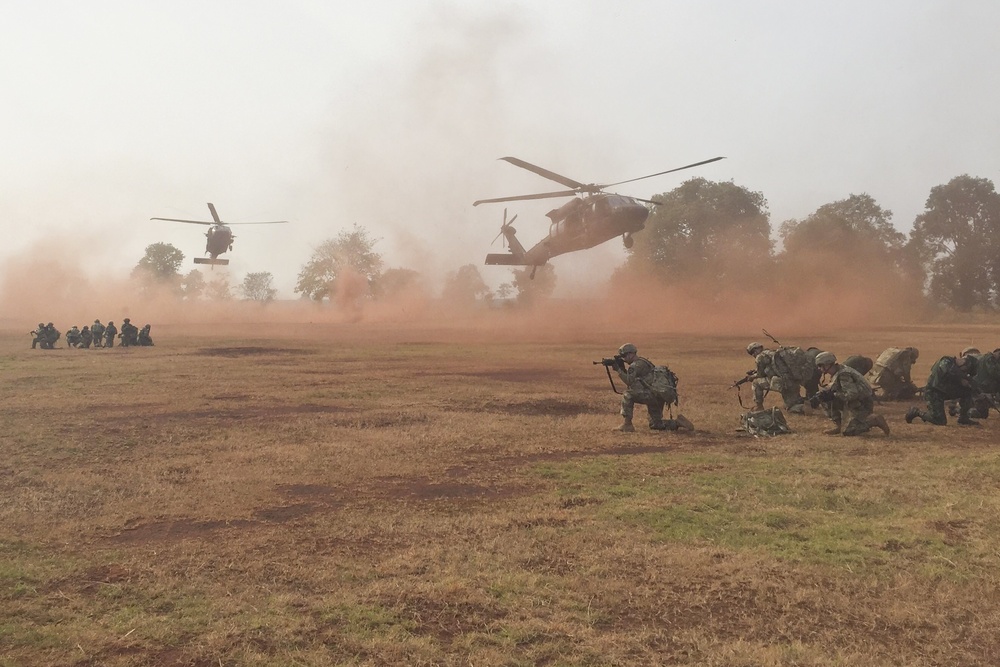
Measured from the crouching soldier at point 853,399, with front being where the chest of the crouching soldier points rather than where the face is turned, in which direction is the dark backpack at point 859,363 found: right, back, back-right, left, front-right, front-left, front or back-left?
right

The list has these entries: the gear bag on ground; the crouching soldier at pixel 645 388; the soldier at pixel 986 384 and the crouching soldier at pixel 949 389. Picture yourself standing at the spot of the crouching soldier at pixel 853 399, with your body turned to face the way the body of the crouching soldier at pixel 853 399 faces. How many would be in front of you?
2

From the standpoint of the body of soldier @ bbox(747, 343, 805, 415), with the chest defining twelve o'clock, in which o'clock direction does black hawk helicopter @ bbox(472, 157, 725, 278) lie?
The black hawk helicopter is roughly at 2 o'clock from the soldier.

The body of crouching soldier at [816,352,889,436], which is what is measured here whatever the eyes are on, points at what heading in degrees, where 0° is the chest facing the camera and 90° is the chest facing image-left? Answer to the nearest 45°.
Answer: approximately 90°

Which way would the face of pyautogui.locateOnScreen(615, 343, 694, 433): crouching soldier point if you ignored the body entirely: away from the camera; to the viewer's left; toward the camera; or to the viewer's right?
to the viewer's left

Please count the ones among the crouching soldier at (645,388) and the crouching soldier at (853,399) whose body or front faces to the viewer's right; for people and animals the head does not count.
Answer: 0

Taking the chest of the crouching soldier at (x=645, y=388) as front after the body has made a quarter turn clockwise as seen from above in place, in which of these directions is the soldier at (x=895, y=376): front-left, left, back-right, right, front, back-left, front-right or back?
front-right

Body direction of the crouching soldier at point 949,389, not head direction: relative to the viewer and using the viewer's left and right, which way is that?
facing to the right of the viewer

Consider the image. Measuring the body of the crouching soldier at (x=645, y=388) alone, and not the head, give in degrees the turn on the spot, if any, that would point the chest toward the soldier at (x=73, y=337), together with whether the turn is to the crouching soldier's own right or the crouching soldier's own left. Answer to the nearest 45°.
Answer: approximately 45° to the crouching soldier's own right

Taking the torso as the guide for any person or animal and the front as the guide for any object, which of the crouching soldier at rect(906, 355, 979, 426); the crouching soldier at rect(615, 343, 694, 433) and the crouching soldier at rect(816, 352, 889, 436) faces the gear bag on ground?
the crouching soldier at rect(816, 352, 889, 436)

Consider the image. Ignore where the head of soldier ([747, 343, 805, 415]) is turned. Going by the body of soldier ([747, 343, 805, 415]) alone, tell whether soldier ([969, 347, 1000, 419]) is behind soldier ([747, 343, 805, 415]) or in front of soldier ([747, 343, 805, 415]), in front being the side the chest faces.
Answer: behind

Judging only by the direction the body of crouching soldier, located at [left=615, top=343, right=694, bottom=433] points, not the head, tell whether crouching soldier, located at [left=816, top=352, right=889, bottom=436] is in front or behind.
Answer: behind

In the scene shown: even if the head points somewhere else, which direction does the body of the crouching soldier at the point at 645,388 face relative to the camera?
to the viewer's left

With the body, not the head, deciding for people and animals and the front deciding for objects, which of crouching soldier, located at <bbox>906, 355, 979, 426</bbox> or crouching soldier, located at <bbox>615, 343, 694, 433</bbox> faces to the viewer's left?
crouching soldier, located at <bbox>615, 343, 694, 433</bbox>
